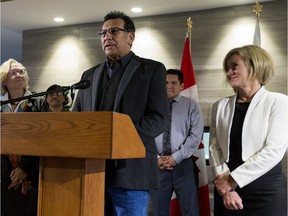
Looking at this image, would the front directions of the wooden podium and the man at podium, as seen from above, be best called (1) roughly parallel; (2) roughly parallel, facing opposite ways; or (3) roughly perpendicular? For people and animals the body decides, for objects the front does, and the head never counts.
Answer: roughly parallel

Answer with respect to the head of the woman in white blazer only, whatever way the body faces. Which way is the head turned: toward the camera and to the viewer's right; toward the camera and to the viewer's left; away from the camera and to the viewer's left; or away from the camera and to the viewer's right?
toward the camera and to the viewer's left

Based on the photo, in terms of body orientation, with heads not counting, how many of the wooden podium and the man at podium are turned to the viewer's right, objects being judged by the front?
0

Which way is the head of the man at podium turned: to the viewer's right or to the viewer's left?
to the viewer's left

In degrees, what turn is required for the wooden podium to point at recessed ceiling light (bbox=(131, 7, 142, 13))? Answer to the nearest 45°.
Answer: approximately 135° to its right

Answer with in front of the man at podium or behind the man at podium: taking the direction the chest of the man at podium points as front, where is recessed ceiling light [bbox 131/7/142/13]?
behind

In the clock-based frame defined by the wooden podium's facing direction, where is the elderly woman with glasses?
The elderly woman with glasses is roughly at 4 o'clock from the wooden podium.

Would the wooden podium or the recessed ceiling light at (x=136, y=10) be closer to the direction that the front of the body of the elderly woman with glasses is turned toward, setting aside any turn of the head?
the wooden podium

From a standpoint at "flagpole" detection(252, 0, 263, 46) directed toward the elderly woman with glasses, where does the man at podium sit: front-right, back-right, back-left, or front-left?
front-left

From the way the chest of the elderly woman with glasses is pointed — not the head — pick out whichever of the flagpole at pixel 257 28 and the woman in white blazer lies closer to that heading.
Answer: the woman in white blazer

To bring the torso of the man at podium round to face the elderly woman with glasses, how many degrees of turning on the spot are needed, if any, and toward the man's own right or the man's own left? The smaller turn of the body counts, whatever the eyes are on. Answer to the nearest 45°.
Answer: approximately 90° to the man's own right

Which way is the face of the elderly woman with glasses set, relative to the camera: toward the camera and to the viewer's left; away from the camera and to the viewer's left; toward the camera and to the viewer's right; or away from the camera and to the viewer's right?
toward the camera and to the viewer's right

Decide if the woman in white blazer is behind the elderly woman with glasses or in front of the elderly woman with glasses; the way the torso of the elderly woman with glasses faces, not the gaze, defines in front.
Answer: in front

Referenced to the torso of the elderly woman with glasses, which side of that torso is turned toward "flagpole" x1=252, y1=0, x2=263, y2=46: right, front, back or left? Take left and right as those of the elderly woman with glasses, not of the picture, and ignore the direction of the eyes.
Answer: left

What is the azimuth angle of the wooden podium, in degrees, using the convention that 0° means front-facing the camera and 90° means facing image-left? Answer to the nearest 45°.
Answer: approximately 45°

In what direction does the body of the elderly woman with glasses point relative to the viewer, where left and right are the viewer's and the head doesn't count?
facing the viewer and to the right of the viewer

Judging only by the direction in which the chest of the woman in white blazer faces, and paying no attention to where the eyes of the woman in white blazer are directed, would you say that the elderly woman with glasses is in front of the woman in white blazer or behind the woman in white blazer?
in front

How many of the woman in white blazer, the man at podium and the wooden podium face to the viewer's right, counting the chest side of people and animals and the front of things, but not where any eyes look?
0
